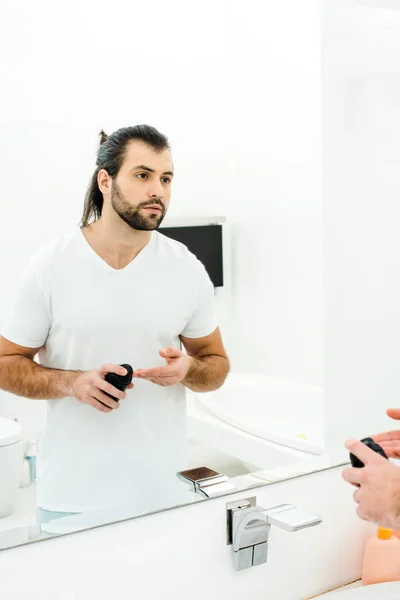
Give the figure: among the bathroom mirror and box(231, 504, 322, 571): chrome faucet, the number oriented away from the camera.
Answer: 0

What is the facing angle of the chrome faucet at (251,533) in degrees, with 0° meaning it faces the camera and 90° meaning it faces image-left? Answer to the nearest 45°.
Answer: approximately 315°
